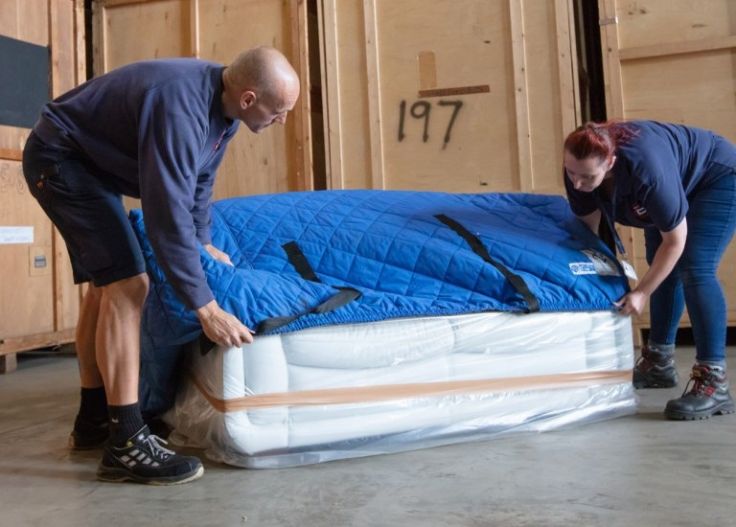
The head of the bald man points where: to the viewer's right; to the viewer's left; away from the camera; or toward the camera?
to the viewer's right

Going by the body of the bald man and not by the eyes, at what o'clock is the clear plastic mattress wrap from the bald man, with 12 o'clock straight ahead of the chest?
The clear plastic mattress wrap is roughly at 12 o'clock from the bald man.

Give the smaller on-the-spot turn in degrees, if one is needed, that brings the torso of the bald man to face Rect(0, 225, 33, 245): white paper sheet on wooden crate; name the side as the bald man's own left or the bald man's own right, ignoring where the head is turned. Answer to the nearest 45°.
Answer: approximately 90° to the bald man's own left

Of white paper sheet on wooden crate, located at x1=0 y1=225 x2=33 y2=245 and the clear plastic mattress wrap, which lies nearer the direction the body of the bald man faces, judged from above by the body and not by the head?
the clear plastic mattress wrap

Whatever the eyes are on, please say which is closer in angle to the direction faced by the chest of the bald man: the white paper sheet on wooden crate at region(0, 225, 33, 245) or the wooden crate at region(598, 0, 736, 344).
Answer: the wooden crate

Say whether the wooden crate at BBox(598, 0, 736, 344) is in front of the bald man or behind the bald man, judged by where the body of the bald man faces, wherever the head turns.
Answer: in front

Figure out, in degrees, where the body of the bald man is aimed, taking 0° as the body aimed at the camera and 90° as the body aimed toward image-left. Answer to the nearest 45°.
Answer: approximately 270°

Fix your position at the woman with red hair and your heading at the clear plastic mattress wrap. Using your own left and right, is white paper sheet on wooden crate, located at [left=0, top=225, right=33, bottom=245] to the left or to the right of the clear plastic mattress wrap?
right

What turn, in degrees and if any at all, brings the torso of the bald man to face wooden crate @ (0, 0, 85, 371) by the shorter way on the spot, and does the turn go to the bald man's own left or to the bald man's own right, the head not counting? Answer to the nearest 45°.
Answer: approximately 90° to the bald man's own left

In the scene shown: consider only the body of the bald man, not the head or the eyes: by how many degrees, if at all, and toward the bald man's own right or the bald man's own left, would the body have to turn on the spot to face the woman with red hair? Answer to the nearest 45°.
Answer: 0° — they already face them

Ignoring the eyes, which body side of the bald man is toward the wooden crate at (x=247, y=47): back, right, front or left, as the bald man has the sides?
left
